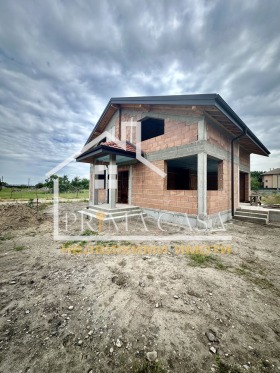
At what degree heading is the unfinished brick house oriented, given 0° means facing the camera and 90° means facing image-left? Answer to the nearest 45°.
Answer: approximately 45°
